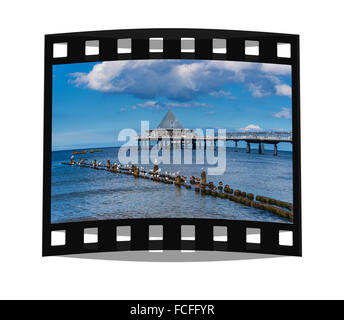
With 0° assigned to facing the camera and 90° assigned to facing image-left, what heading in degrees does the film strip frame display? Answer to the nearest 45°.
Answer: approximately 0°
